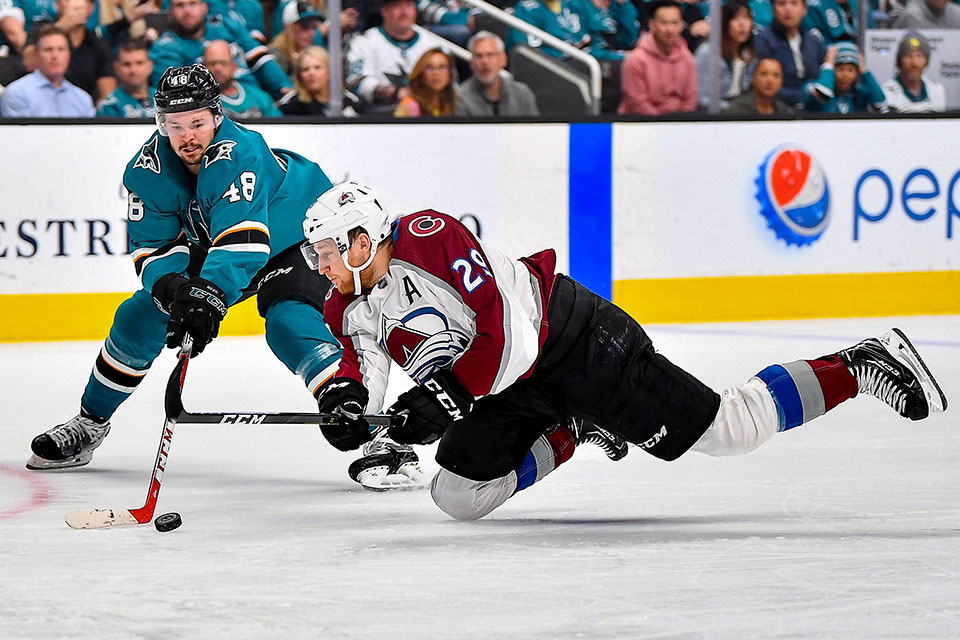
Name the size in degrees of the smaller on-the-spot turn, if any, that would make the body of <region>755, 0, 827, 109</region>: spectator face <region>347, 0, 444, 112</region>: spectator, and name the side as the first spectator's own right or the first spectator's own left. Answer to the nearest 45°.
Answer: approximately 45° to the first spectator's own right

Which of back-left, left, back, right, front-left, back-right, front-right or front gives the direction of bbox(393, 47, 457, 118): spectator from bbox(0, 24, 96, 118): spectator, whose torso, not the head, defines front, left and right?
left

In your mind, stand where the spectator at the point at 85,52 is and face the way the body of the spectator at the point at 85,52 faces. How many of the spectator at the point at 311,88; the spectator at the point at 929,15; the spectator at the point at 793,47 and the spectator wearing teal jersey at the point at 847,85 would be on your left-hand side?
4

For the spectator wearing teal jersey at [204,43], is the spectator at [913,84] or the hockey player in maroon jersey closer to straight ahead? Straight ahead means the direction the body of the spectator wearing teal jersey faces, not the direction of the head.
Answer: the hockey player in maroon jersey

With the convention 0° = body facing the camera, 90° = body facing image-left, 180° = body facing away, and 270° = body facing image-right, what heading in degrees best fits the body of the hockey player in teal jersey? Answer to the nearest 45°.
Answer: approximately 45°

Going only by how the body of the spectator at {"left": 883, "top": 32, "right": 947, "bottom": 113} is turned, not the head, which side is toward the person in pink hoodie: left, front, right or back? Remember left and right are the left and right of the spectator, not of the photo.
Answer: right

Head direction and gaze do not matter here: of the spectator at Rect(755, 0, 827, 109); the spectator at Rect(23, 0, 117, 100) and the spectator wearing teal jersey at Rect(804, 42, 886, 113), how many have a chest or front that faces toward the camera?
3

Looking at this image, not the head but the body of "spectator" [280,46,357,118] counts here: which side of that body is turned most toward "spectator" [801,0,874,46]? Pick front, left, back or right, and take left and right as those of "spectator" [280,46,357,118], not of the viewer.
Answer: left

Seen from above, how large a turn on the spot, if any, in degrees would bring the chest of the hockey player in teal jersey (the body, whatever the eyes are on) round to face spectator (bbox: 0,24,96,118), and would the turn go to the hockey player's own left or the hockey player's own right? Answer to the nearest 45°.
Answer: approximately 135° to the hockey player's own right

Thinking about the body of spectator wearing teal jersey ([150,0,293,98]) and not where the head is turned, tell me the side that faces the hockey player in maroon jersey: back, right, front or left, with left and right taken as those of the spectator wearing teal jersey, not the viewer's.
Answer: front
